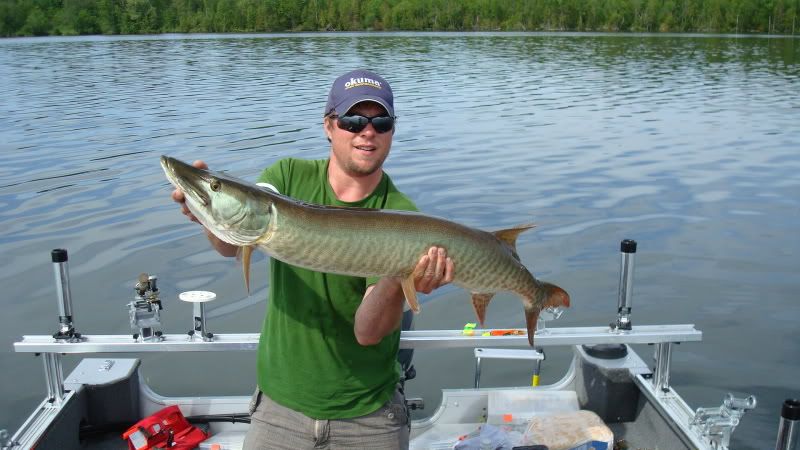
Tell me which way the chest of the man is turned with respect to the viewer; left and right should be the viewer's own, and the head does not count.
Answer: facing the viewer
